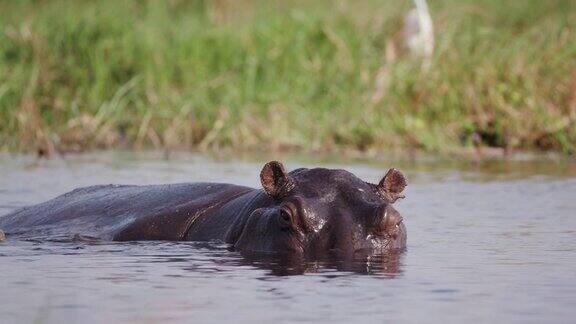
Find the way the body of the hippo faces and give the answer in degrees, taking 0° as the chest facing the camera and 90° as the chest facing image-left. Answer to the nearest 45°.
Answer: approximately 315°
